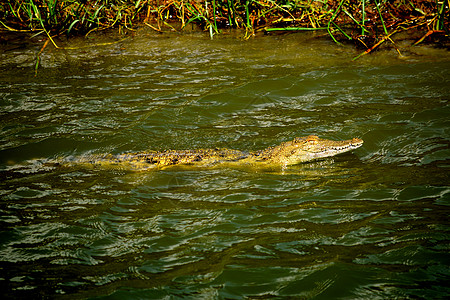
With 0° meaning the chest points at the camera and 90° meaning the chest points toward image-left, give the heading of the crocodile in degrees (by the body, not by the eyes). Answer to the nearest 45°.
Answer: approximately 270°
